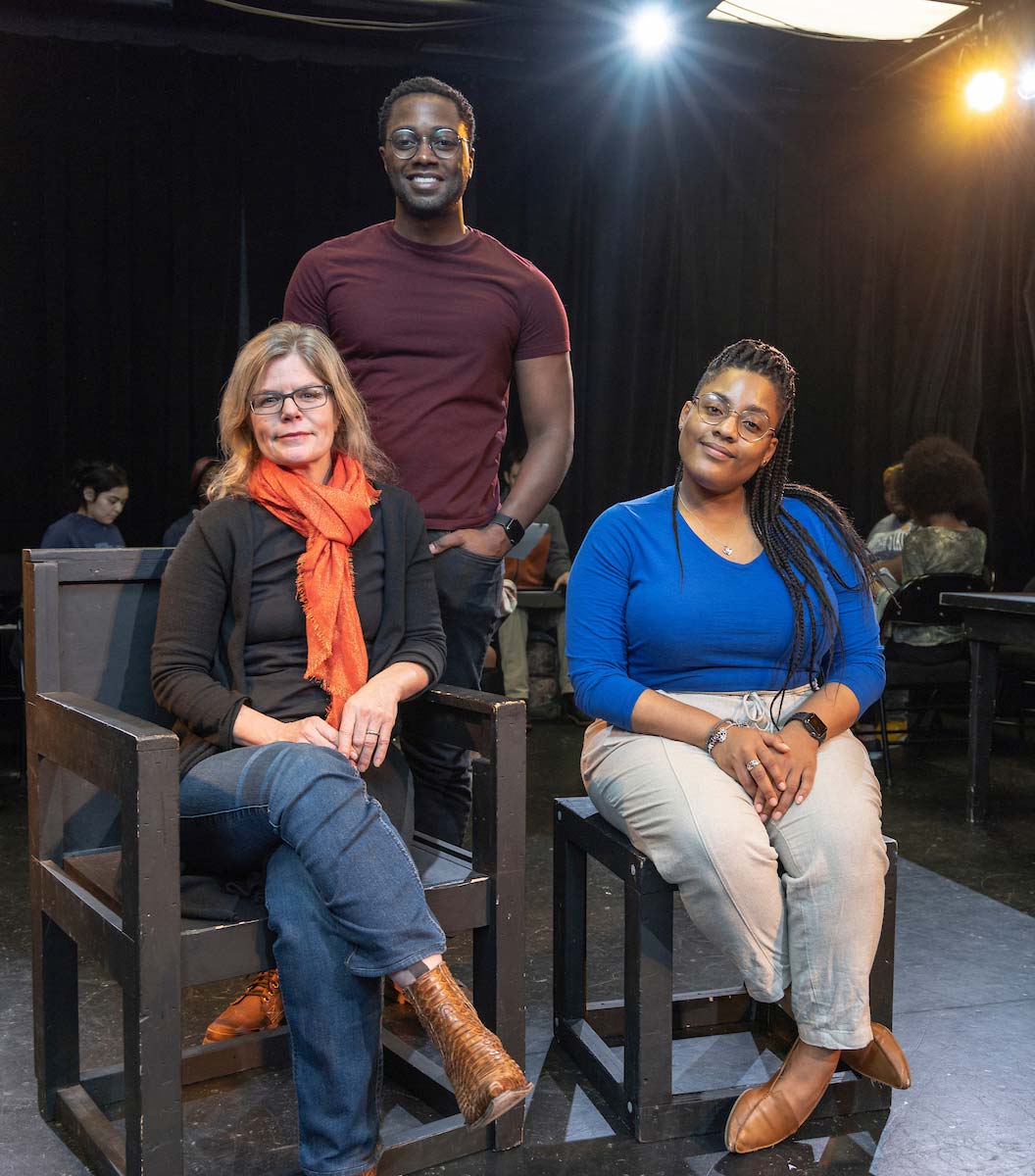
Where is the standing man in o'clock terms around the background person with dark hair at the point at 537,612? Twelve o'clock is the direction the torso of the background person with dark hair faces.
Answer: The standing man is roughly at 12 o'clock from the background person with dark hair.

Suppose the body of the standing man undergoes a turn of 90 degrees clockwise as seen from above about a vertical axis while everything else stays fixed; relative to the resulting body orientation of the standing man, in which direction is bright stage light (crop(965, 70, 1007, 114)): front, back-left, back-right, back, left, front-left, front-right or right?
back-right

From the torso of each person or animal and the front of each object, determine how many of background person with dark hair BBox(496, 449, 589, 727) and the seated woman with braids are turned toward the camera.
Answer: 2

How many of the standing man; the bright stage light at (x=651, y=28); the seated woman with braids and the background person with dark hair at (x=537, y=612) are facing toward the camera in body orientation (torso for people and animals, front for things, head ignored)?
4

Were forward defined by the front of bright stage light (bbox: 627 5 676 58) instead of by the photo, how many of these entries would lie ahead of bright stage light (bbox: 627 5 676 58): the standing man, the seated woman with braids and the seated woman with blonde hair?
3

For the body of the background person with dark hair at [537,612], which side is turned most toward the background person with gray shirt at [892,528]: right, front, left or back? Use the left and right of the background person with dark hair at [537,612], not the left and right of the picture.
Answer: left

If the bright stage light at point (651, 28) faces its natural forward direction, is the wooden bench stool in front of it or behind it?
in front

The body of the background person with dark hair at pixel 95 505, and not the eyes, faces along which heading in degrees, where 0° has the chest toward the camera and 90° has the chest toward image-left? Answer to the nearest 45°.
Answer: approximately 315°

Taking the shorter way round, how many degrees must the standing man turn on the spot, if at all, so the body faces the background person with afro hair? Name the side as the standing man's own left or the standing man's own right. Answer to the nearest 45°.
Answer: approximately 135° to the standing man's own left

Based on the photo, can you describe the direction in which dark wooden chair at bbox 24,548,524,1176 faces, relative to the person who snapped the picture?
facing the viewer and to the right of the viewer

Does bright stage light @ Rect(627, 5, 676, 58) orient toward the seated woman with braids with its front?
yes

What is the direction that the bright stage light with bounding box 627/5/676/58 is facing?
toward the camera
